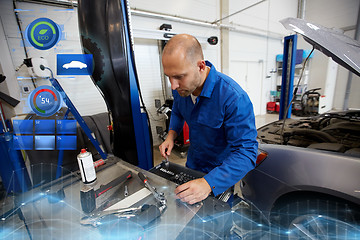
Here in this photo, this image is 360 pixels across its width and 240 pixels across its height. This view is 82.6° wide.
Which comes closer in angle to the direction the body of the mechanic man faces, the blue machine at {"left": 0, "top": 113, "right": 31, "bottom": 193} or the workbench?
the workbench

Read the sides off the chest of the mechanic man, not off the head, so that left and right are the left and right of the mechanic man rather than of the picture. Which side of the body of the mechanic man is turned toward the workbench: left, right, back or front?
front

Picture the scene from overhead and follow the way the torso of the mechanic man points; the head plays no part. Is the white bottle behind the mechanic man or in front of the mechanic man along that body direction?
in front

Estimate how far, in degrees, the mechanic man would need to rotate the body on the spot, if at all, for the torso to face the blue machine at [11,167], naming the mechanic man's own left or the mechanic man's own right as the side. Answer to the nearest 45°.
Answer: approximately 45° to the mechanic man's own right

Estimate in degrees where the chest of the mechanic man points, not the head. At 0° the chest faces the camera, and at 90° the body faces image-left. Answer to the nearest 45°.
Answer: approximately 45°
